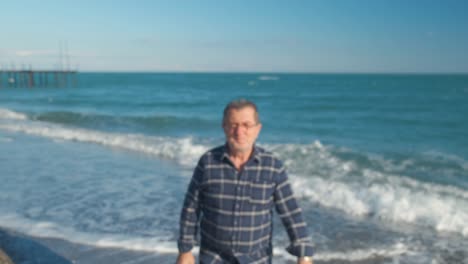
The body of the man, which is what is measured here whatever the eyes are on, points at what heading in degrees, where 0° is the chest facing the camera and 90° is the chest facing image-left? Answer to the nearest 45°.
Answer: approximately 0°

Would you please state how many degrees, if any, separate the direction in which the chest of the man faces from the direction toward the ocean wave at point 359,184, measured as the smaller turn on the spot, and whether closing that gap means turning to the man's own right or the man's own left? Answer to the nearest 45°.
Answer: approximately 180°

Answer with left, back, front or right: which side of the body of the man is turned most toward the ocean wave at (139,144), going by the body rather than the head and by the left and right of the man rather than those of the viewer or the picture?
back

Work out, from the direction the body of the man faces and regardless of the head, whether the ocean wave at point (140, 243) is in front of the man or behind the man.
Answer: behind
